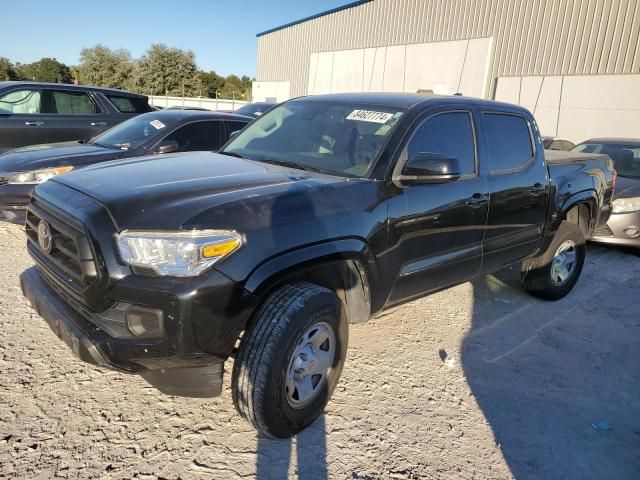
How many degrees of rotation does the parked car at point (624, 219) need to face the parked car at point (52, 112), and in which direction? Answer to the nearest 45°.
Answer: approximately 45° to its right

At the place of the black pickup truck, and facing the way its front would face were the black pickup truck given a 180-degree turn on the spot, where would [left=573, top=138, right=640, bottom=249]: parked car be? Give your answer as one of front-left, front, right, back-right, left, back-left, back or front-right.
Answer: front

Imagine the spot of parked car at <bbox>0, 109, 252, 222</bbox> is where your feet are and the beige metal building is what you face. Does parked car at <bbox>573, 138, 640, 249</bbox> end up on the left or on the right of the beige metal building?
right

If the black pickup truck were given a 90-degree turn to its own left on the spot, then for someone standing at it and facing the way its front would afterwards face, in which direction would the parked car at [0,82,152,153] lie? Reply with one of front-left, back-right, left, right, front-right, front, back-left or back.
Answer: back

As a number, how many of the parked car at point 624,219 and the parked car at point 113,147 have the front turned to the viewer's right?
0

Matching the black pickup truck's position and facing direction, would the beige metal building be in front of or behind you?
behind

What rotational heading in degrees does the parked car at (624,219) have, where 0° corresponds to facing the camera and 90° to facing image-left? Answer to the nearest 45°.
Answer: approximately 45°

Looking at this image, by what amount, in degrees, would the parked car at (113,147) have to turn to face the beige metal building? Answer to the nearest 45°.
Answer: approximately 180°

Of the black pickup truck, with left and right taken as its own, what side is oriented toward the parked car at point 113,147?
right

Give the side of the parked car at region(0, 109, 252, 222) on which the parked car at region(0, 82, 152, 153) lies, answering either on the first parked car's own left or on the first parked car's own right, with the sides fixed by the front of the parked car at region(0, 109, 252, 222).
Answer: on the first parked car's own right
